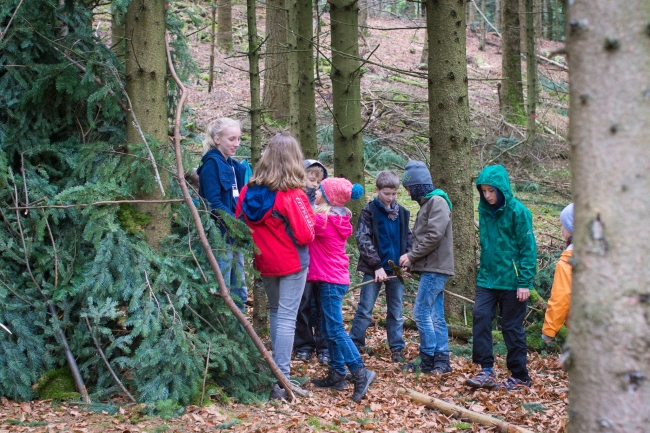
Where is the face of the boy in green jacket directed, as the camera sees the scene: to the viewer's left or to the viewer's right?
to the viewer's left

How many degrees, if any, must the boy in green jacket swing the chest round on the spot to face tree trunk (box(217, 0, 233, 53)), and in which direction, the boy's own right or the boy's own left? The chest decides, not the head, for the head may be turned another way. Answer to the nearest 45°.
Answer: approximately 90° to the boy's own right

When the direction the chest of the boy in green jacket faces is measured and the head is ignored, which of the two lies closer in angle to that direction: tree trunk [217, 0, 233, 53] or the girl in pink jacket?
the girl in pink jacket

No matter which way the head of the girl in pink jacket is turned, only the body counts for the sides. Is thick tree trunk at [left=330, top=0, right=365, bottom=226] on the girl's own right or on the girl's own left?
on the girl's own right

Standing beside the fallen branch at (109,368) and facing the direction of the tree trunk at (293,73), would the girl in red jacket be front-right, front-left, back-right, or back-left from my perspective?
front-right

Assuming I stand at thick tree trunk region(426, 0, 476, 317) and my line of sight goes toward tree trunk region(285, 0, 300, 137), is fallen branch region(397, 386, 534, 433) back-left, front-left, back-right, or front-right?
back-left

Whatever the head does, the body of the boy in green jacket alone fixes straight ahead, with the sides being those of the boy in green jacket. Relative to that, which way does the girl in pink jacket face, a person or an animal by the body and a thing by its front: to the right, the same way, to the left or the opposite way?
to the right

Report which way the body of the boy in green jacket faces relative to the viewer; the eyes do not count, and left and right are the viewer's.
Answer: facing the viewer and to the left of the viewer

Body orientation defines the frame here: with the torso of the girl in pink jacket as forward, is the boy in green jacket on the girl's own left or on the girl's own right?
on the girl's own right

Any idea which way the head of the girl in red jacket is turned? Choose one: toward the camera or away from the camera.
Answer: away from the camera

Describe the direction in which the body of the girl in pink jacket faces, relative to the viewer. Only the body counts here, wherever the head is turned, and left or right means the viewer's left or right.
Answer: facing away from the viewer and to the left of the viewer
